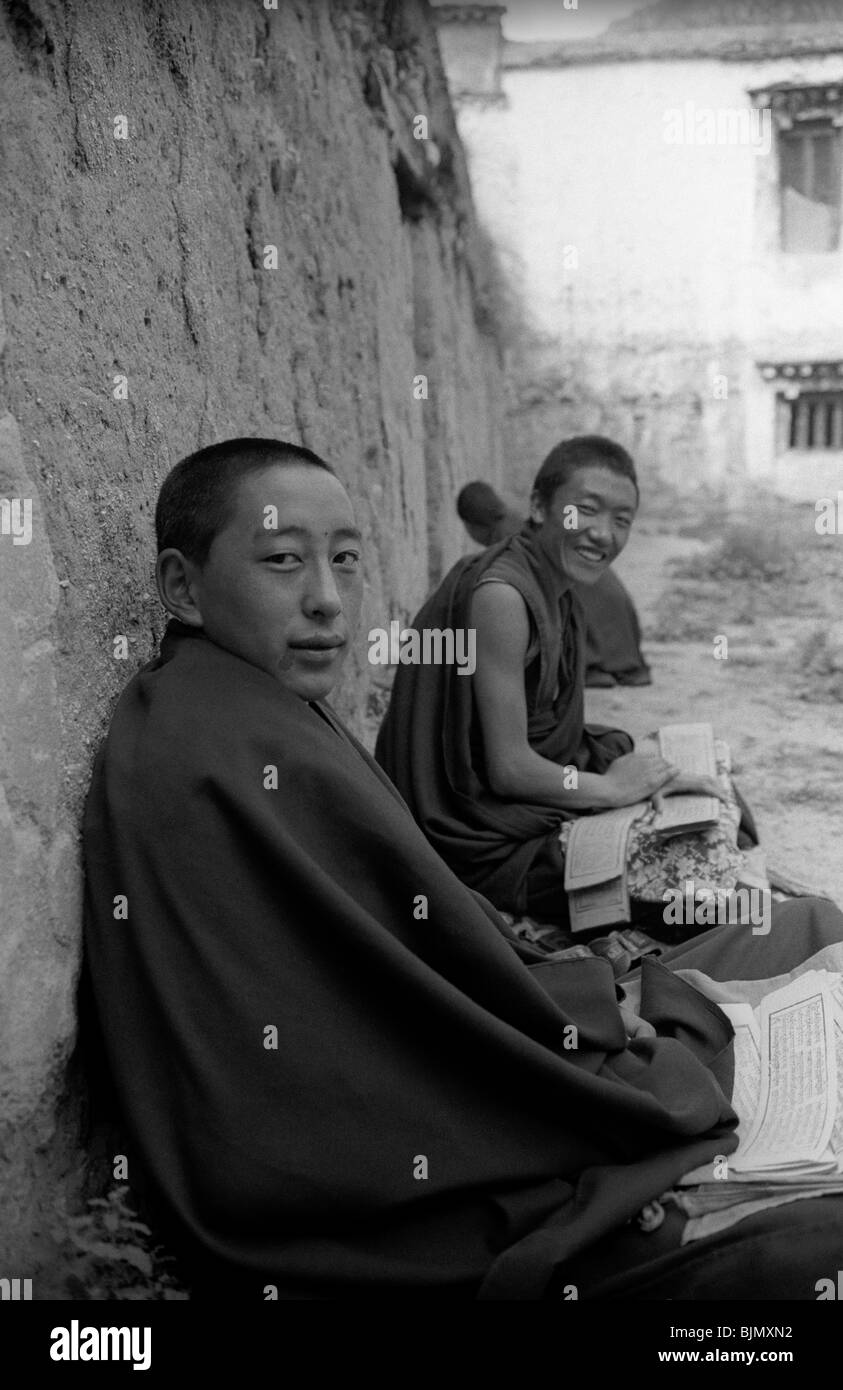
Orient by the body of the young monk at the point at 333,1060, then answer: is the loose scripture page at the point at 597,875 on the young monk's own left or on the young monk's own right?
on the young monk's own left

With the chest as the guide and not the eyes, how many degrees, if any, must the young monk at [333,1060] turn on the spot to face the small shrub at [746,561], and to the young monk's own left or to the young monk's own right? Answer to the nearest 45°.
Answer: approximately 90° to the young monk's own left

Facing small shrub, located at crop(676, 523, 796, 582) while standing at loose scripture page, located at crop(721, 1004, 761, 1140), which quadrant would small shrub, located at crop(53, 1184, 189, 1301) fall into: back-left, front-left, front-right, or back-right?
back-left

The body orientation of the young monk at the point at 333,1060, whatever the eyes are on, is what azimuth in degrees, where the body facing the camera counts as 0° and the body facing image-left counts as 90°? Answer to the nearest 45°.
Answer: approximately 270°

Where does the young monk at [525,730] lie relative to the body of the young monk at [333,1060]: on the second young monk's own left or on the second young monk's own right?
on the second young monk's own left
